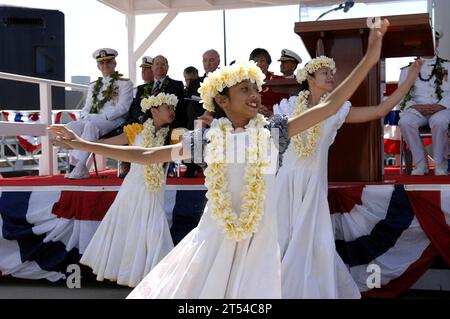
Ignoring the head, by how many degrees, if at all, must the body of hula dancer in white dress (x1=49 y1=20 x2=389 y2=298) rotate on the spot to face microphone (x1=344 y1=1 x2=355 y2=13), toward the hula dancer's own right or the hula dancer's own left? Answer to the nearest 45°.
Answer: approximately 135° to the hula dancer's own left

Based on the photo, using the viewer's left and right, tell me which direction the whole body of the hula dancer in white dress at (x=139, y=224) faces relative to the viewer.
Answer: facing the viewer and to the right of the viewer

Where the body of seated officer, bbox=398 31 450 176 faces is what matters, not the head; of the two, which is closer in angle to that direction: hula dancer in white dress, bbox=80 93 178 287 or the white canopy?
the hula dancer in white dress

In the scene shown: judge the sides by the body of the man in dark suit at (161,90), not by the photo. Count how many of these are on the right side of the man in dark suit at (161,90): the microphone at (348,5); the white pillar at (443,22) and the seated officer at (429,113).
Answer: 0

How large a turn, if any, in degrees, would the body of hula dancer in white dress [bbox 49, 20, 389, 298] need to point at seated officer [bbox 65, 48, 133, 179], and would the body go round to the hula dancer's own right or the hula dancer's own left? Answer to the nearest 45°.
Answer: approximately 180°

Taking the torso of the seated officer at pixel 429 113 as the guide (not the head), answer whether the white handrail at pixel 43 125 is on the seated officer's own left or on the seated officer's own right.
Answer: on the seated officer's own right

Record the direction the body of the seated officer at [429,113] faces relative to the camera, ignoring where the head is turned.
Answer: toward the camera

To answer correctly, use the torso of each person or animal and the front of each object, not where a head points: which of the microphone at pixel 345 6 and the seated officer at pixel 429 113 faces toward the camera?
the seated officer

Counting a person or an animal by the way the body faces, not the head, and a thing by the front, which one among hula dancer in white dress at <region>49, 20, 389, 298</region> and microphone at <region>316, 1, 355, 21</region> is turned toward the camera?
the hula dancer in white dress

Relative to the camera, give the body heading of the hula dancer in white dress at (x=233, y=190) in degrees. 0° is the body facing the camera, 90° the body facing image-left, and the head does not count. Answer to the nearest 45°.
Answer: approximately 0°

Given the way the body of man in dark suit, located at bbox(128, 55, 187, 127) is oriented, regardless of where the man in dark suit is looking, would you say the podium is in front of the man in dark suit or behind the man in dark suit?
in front

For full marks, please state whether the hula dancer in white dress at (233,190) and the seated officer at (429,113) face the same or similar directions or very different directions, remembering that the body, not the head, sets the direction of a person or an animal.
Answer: same or similar directions

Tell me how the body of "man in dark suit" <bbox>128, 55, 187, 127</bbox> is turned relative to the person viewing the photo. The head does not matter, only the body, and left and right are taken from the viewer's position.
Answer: facing the viewer

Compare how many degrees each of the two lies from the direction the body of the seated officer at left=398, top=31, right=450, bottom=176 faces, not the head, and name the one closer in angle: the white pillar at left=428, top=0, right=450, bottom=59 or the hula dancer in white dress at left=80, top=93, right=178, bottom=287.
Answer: the hula dancer in white dress
